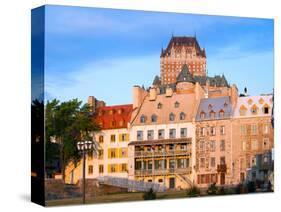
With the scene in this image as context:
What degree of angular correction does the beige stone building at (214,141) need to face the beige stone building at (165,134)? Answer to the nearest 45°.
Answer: approximately 45° to its right

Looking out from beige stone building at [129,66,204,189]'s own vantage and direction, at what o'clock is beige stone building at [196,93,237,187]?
beige stone building at [196,93,237,187] is roughly at 8 o'clock from beige stone building at [129,66,204,189].

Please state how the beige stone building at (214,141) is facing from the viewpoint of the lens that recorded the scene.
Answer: facing the viewer

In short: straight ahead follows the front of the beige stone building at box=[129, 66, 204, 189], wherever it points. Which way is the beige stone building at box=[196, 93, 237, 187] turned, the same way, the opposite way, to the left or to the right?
the same way
